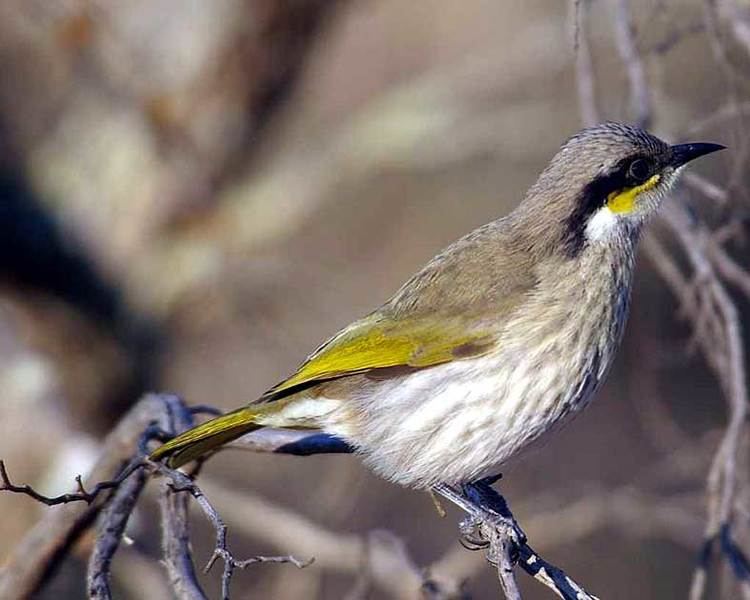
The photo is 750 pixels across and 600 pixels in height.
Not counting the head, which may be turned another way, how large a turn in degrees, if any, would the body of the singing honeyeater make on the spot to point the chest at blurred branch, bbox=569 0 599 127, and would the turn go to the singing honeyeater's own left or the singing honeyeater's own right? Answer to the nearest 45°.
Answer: approximately 90° to the singing honeyeater's own left

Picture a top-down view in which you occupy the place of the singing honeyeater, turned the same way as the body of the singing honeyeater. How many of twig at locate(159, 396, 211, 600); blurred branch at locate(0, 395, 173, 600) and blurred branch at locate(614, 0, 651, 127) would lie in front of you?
1

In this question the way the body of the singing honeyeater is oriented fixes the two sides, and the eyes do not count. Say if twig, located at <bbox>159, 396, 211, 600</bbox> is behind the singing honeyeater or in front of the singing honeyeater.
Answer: behind

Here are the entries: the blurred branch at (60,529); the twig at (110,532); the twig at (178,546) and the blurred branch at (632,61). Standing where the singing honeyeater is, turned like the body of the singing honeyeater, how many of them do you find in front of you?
1

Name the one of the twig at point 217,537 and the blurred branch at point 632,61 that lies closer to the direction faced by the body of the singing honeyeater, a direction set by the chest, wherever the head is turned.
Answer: the blurred branch

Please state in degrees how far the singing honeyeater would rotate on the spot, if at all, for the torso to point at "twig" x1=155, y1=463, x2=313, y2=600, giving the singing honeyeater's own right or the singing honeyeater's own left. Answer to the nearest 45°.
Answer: approximately 135° to the singing honeyeater's own right

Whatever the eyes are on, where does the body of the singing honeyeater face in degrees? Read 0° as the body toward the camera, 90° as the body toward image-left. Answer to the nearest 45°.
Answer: approximately 270°

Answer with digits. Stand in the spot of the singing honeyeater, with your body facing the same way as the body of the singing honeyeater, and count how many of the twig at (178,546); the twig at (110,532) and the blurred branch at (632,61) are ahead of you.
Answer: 1

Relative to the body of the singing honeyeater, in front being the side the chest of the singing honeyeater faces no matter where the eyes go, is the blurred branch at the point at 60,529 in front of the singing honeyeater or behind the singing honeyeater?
behind
